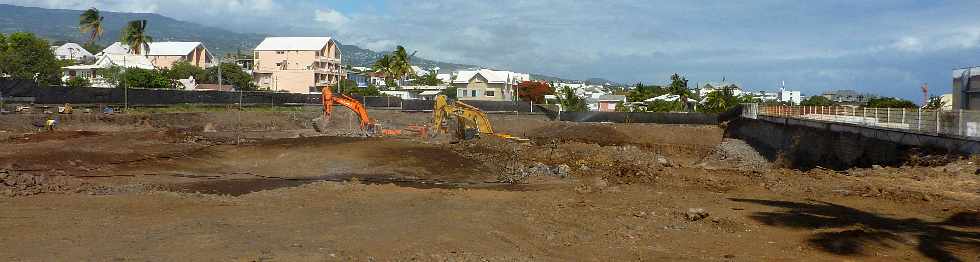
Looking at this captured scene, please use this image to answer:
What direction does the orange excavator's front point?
to the viewer's left

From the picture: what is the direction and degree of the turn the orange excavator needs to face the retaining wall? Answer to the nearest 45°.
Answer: approximately 135° to its left

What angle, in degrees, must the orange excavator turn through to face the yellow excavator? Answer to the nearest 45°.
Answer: approximately 135° to its left
